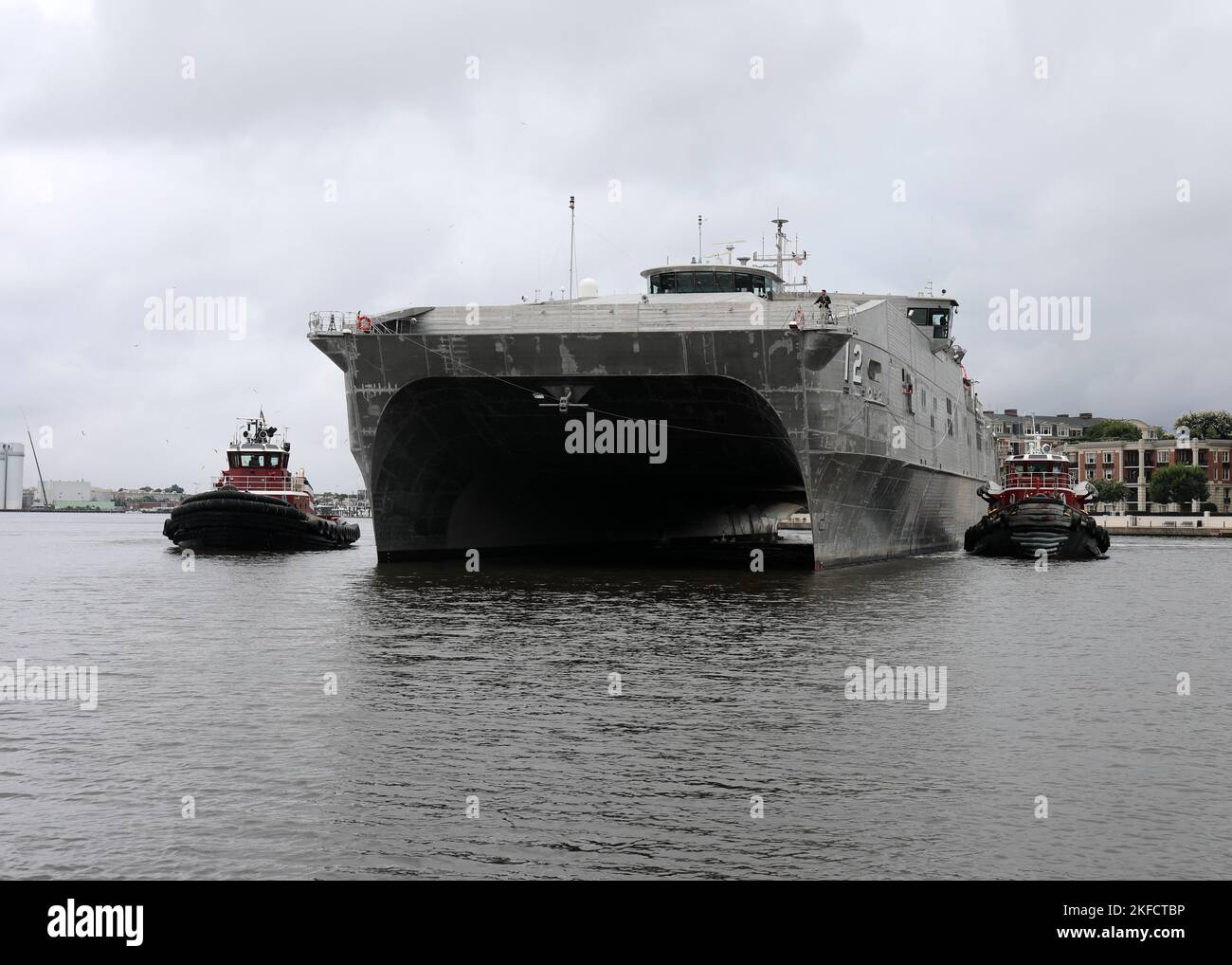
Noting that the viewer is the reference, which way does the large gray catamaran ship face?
facing the viewer
